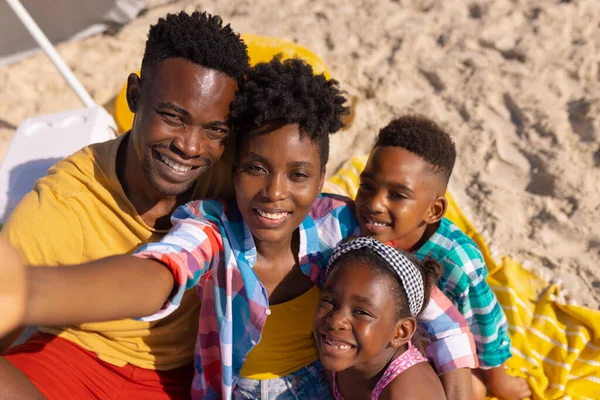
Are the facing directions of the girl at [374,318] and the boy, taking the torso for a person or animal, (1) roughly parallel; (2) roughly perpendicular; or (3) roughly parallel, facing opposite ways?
roughly parallel

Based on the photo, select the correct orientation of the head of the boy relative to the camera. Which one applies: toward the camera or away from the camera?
toward the camera

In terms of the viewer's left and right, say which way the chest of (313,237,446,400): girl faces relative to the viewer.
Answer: facing the viewer and to the left of the viewer

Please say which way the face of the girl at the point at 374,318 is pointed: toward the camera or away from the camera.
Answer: toward the camera

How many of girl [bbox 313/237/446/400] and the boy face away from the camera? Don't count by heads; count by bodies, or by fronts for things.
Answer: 0

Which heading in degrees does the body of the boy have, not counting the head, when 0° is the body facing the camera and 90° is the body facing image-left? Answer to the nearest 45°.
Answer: approximately 45°
